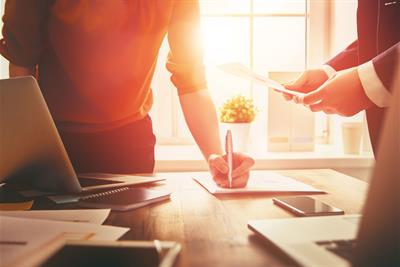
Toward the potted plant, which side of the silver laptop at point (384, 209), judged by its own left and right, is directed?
right

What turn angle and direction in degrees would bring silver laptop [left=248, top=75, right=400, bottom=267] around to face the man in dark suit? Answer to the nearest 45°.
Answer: approximately 90° to its right

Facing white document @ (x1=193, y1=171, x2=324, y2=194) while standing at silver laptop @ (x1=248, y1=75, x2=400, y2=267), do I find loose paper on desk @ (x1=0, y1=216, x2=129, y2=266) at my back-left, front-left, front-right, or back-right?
front-left

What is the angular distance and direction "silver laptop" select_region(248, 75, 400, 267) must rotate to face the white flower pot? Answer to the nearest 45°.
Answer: approximately 90° to its right

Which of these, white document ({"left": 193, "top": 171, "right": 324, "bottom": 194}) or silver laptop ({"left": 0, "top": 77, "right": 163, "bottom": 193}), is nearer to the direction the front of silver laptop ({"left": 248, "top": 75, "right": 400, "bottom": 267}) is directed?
the silver laptop

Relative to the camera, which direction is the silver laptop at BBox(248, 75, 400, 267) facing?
to the viewer's left

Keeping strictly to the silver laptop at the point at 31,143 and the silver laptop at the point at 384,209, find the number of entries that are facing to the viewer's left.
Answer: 1

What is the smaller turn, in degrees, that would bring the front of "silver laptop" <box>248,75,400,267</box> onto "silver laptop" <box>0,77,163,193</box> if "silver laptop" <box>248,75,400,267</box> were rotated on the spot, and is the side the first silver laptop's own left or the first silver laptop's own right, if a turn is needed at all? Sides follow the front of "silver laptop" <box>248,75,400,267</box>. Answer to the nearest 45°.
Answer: approximately 45° to the first silver laptop's own right

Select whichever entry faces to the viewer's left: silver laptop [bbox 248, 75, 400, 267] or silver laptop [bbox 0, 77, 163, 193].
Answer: silver laptop [bbox 248, 75, 400, 267]

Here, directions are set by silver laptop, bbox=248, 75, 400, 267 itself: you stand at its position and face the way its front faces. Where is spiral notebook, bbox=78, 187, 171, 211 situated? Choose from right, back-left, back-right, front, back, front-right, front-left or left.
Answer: front-right

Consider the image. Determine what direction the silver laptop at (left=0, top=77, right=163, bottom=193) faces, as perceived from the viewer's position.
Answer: facing away from the viewer and to the right of the viewer

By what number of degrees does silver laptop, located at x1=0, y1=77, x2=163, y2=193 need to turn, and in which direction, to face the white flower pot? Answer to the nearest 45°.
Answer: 0° — it already faces it
